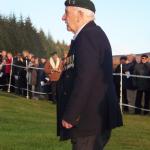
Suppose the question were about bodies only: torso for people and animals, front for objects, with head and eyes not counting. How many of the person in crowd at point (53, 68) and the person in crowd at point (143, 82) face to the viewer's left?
0

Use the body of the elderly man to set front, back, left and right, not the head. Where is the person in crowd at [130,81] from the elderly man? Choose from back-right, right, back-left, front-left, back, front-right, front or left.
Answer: right

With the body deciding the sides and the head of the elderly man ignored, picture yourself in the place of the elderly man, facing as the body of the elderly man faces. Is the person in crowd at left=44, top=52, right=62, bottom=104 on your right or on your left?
on your right

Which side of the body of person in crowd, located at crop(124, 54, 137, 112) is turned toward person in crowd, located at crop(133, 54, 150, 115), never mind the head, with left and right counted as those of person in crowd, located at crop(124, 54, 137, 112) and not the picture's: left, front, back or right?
left

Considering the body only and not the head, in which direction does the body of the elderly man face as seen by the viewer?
to the viewer's left

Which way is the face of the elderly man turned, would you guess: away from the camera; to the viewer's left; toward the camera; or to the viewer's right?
to the viewer's left

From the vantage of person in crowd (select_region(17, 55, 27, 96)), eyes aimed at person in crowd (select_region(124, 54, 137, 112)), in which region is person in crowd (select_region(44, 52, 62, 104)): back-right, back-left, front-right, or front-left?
front-right

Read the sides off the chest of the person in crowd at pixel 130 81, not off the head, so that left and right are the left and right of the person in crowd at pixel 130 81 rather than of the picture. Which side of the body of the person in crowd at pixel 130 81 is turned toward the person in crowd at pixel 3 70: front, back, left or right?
right

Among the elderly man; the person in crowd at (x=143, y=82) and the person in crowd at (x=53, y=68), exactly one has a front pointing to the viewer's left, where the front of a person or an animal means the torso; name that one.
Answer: the elderly man

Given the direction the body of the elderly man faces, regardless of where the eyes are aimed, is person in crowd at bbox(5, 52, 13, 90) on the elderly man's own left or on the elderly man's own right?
on the elderly man's own right

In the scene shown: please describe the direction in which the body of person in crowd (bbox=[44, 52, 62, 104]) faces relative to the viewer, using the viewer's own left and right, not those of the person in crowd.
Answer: facing the viewer

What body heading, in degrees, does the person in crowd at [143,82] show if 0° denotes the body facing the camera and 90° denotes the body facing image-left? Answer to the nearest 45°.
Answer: approximately 0°
